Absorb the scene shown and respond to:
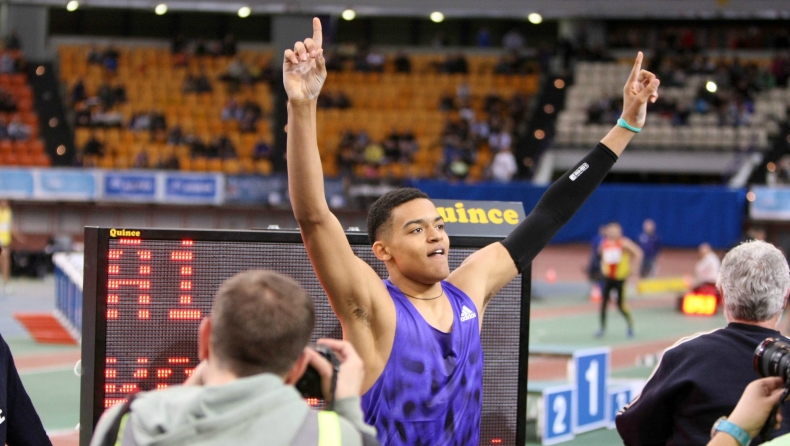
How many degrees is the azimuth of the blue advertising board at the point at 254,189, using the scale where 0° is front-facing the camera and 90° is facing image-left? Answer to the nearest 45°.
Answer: approximately 0°

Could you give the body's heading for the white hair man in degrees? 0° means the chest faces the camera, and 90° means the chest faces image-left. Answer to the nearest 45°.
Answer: approximately 180°

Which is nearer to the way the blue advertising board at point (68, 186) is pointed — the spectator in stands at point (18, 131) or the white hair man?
the white hair man

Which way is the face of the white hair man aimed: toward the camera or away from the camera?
away from the camera

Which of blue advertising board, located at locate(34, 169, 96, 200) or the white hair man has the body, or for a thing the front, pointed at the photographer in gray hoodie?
the blue advertising board

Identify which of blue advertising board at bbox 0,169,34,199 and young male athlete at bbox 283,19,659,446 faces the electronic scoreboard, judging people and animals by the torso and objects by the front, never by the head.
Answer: the blue advertising board

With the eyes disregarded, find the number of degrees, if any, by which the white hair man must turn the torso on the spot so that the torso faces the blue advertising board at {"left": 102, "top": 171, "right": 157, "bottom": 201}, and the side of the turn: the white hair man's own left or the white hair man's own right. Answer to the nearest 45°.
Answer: approximately 45° to the white hair man's own left

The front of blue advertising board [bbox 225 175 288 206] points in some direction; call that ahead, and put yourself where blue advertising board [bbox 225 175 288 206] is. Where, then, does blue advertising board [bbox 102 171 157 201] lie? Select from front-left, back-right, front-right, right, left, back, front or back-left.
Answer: right

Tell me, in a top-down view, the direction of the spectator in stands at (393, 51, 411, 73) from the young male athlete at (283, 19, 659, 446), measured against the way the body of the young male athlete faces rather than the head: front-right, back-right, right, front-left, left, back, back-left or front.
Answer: back-left

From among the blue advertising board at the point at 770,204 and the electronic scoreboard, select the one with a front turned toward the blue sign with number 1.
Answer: the blue advertising board

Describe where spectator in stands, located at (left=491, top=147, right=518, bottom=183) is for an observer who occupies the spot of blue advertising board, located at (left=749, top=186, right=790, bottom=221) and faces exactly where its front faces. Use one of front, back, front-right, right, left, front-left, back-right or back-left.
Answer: right

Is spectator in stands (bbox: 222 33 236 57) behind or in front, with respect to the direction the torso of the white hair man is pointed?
in front

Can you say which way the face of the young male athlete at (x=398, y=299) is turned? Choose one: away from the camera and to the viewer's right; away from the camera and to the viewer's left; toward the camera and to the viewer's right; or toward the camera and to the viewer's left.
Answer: toward the camera and to the viewer's right

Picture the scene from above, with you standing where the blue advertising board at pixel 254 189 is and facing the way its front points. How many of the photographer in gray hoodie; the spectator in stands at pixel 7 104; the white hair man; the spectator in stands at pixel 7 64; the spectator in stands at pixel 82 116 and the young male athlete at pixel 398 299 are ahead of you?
3
